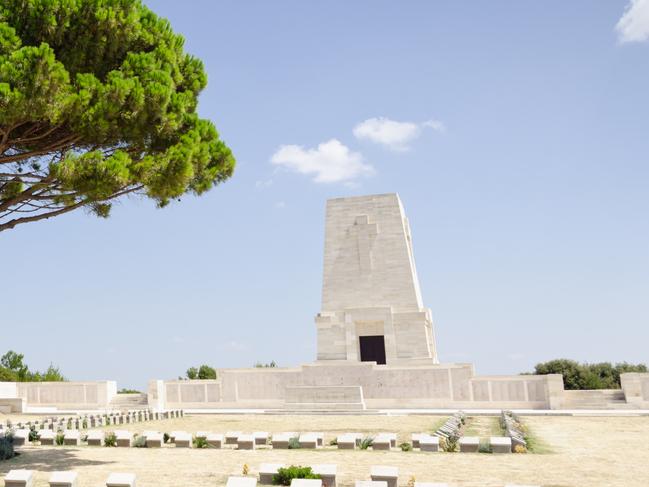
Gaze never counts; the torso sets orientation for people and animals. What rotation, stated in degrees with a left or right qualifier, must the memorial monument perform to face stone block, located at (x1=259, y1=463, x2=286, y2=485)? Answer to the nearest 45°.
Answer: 0° — it already faces it

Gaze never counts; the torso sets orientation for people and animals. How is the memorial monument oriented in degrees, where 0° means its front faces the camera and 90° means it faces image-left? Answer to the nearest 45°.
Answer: approximately 0°

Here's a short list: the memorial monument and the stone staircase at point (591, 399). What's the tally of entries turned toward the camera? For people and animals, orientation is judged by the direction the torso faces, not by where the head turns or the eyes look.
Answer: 2

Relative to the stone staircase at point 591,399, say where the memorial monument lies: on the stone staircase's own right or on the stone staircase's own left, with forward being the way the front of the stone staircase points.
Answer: on the stone staircase's own right

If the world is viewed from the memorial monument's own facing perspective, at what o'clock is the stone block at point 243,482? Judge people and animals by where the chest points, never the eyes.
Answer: The stone block is roughly at 12 o'clock from the memorial monument.
